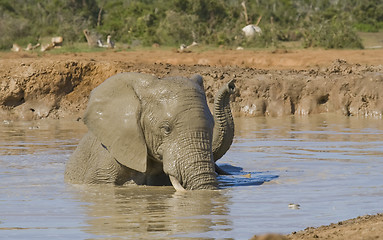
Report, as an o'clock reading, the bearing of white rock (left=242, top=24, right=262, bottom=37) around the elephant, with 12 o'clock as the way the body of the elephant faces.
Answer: The white rock is roughly at 8 o'clock from the elephant.

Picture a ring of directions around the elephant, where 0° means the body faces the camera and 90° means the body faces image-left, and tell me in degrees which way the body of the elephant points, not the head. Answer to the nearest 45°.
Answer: approximately 315°
